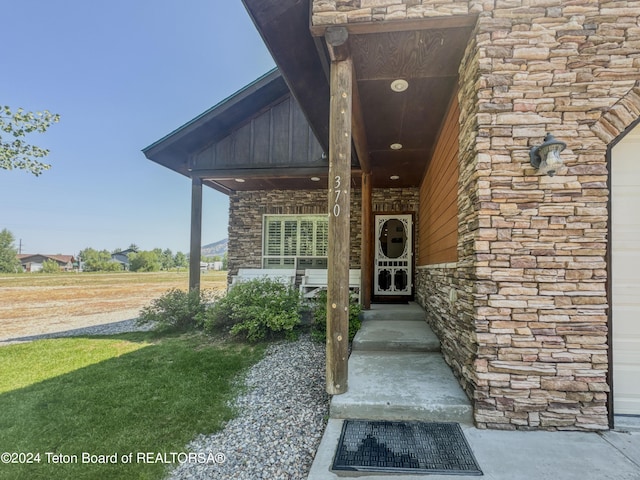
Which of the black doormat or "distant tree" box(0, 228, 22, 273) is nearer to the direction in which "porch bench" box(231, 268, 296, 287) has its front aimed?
the black doormat

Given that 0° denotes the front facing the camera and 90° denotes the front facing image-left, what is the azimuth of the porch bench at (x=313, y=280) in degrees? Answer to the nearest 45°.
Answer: approximately 0°

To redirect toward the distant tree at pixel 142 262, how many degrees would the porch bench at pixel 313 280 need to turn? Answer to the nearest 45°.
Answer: approximately 135° to its right

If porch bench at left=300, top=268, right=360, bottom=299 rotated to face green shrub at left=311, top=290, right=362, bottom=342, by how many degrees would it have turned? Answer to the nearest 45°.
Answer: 0° — it already faces it

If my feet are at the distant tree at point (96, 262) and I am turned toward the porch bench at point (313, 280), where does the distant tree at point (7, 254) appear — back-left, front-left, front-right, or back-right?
back-right

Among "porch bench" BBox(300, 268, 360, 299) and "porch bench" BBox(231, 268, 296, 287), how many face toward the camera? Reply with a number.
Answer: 2

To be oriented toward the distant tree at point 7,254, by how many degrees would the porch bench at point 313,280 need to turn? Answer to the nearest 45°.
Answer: approximately 135° to its right

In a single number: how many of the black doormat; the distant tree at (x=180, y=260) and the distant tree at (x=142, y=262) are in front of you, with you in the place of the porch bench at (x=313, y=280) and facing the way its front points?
1

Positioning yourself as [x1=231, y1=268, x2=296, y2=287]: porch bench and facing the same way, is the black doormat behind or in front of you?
in front

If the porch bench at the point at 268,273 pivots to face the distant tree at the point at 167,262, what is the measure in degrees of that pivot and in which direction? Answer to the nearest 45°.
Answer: approximately 180°

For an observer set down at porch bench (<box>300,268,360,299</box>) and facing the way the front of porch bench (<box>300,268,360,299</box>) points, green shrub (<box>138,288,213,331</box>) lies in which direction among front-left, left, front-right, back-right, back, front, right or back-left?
front-right

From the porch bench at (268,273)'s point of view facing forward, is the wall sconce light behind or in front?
in front

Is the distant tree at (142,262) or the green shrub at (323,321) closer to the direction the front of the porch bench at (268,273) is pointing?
the green shrub

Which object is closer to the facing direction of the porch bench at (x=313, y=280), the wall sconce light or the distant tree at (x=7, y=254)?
the wall sconce light
